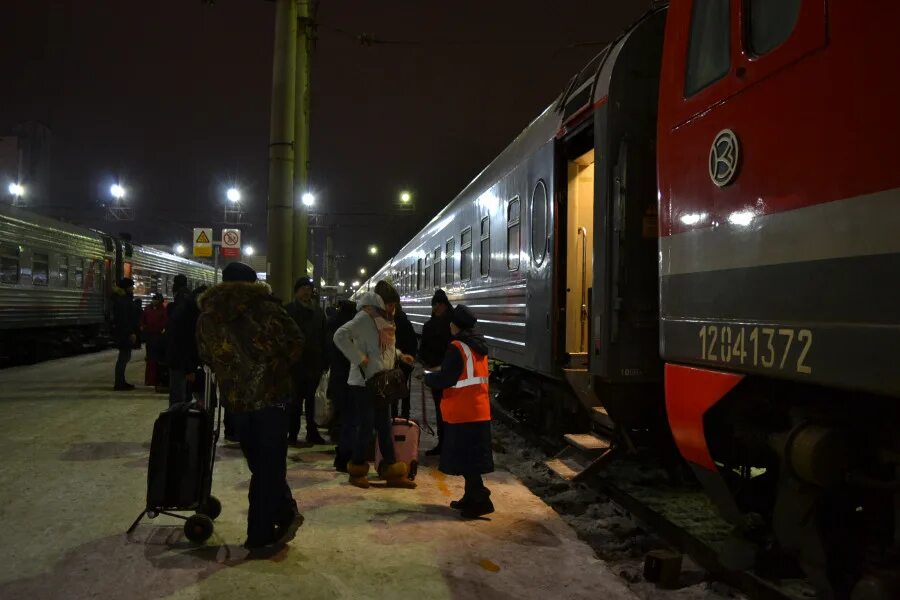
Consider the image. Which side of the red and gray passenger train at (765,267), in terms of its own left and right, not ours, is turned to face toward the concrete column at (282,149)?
back

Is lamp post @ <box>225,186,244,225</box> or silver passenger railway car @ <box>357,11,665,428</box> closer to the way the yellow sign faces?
the silver passenger railway car

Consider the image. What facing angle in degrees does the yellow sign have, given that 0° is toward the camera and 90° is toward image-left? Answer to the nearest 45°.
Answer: approximately 0°

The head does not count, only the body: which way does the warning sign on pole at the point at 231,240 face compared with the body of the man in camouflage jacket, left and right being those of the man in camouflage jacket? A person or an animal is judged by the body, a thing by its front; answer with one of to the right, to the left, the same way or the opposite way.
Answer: the opposite way

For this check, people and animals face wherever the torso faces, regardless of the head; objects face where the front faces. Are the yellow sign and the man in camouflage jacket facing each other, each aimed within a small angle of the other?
yes

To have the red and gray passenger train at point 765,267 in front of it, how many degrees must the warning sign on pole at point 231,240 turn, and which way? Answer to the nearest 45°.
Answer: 0° — it already faces it

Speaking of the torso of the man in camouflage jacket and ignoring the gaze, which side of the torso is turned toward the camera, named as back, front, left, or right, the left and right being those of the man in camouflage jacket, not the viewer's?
back

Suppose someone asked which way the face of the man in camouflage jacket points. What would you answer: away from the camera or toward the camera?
away from the camera

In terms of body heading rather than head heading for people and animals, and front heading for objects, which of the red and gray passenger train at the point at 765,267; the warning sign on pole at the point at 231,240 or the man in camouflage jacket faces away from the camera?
the man in camouflage jacket

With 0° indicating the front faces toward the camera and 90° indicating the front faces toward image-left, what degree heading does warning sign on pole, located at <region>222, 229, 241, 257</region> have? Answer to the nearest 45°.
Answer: approximately 0°

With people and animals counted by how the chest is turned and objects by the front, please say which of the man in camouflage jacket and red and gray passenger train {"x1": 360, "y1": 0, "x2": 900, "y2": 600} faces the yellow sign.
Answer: the man in camouflage jacket
